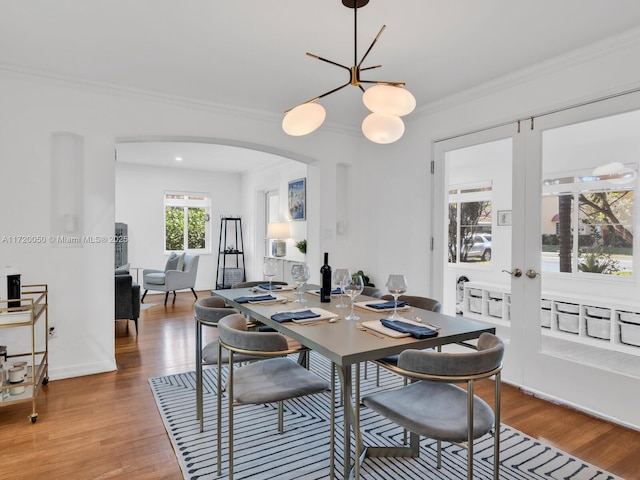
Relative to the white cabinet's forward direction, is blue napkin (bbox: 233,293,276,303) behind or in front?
in front

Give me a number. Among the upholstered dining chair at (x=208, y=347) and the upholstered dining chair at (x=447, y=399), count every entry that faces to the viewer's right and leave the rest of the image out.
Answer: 1

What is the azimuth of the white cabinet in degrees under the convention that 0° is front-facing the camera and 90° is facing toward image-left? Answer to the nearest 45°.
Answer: approximately 45°

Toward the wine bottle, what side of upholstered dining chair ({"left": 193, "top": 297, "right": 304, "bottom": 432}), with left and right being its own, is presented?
front

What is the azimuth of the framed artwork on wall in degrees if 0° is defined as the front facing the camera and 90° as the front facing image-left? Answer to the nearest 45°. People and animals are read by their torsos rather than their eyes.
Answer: approximately 45°

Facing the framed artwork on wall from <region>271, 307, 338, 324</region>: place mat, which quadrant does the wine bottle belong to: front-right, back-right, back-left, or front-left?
front-right

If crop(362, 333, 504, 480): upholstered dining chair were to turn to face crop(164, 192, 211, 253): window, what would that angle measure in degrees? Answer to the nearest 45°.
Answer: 0° — it already faces it

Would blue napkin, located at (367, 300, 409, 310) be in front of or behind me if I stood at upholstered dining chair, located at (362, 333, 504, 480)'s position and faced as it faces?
in front

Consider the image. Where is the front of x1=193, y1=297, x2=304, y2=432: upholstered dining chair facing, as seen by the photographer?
facing to the right of the viewer

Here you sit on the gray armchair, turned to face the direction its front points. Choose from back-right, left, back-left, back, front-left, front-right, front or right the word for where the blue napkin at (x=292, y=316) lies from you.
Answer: front-left

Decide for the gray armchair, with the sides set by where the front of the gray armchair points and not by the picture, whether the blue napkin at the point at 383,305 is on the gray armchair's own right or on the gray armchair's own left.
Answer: on the gray armchair's own left
